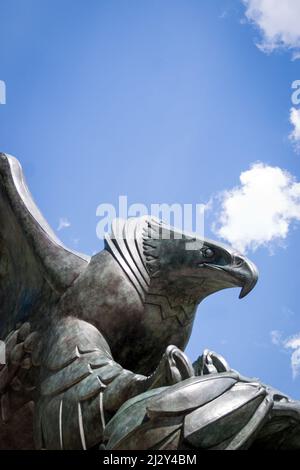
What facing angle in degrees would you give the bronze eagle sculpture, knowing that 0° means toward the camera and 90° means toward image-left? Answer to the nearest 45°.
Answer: approximately 270°
